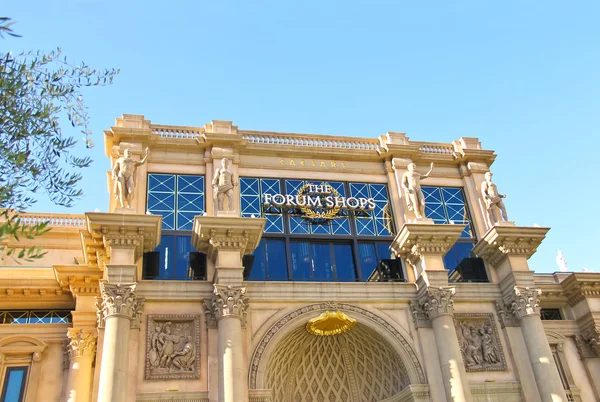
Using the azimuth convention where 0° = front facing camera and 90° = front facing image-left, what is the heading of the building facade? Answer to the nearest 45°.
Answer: approximately 0°

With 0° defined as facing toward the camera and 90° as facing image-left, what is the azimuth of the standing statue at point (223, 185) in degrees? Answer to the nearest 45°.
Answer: approximately 0°

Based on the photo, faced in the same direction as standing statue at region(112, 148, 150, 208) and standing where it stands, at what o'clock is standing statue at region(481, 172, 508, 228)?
standing statue at region(481, 172, 508, 228) is roughly at 9 o'clock from standing statue at region(112, 148, 150, 208).

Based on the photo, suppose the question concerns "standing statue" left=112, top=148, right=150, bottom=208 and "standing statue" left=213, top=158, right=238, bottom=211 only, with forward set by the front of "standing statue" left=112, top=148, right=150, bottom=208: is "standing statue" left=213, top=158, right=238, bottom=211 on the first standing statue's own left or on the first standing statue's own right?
on the first standing statue's own left

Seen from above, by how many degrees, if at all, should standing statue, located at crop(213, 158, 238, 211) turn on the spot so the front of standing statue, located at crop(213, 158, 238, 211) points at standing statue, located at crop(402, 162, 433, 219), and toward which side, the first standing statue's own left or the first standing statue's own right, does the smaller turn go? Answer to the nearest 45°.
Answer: approximately 90° to the first standing statue's own left

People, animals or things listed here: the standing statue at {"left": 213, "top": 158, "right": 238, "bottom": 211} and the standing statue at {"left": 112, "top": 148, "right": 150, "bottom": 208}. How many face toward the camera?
2
